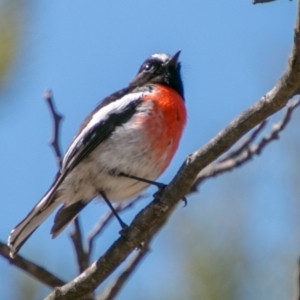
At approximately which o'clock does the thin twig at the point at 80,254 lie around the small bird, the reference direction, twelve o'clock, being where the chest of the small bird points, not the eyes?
The thin twig is roughly at 4 o'clock from the small bird.

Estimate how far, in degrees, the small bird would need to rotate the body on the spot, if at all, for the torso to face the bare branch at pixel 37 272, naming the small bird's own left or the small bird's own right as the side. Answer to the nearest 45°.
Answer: approximately 135° to the small bird's own right

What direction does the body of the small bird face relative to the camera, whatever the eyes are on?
to the viewer's right

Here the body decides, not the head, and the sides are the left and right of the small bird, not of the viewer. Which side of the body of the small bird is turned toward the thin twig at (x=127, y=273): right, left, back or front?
left
